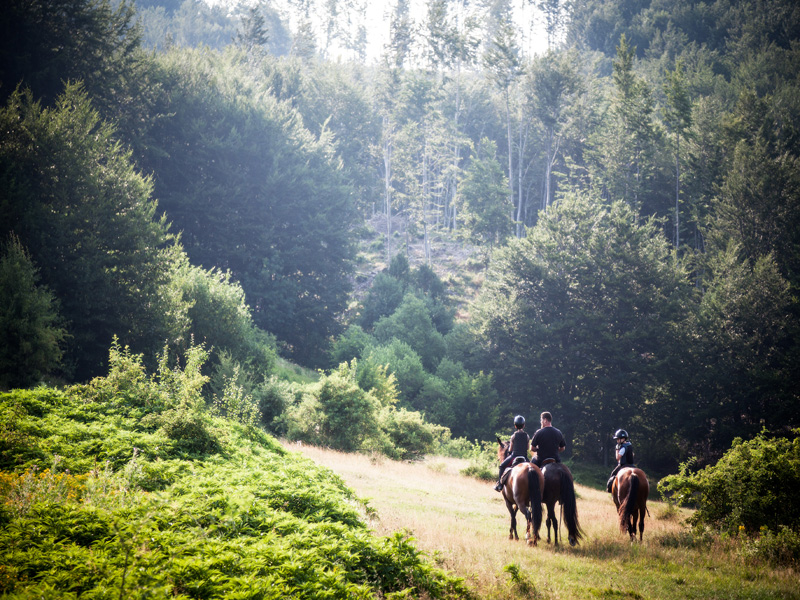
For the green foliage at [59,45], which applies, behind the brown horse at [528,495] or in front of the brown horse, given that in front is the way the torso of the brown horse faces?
in front

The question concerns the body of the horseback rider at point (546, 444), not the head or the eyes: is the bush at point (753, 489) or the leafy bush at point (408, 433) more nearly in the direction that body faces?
the leafy bush

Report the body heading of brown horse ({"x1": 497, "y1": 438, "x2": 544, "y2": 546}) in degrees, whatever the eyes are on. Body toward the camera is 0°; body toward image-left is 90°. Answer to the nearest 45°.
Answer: approximately 135°

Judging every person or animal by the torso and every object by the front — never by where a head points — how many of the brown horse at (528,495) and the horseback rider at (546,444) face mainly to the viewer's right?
0

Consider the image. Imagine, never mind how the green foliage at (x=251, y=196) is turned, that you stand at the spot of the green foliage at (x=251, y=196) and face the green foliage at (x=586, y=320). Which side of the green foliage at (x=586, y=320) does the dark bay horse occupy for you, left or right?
right

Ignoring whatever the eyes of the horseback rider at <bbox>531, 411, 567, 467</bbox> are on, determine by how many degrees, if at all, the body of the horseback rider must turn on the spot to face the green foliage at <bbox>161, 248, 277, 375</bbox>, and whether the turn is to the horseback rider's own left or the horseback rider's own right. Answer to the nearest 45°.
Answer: approximately 45° to the horseback rider's own left

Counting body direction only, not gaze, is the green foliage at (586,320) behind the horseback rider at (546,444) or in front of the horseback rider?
in front

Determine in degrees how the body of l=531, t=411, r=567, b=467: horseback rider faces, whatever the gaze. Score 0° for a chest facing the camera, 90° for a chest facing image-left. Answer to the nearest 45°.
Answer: approximately 180°

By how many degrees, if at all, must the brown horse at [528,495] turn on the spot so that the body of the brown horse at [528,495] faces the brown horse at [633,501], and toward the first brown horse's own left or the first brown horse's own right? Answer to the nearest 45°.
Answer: approximately 90° to the first brown horse's own right

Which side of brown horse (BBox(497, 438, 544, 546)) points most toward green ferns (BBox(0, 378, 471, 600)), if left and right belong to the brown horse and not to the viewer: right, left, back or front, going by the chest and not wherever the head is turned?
left
